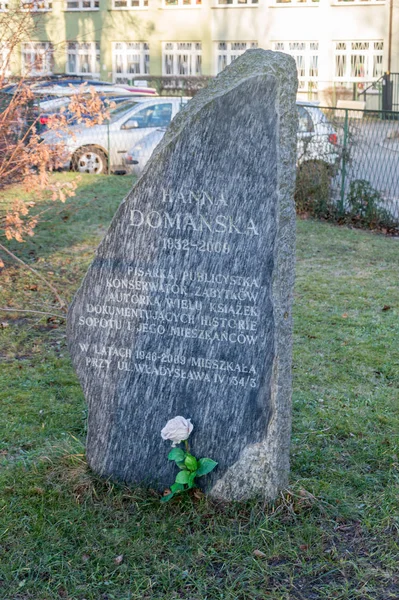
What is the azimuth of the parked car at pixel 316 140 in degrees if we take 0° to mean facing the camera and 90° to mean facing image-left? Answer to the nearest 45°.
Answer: approximately 90°

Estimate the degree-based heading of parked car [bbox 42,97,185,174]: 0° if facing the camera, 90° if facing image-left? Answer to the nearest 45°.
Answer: approximately 90°

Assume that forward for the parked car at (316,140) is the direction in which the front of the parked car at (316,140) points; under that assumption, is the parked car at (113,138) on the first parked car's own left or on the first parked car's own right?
on the first parked car's own right

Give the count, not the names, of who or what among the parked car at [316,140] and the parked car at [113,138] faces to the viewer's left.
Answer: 2

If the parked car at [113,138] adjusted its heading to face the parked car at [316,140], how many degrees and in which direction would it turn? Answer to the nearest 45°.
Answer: approximately 135° to its left

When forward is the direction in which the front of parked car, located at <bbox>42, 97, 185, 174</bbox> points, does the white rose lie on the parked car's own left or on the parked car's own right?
on the parked car's own left

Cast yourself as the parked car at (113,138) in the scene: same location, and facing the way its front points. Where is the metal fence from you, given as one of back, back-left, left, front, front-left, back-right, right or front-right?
back-left
